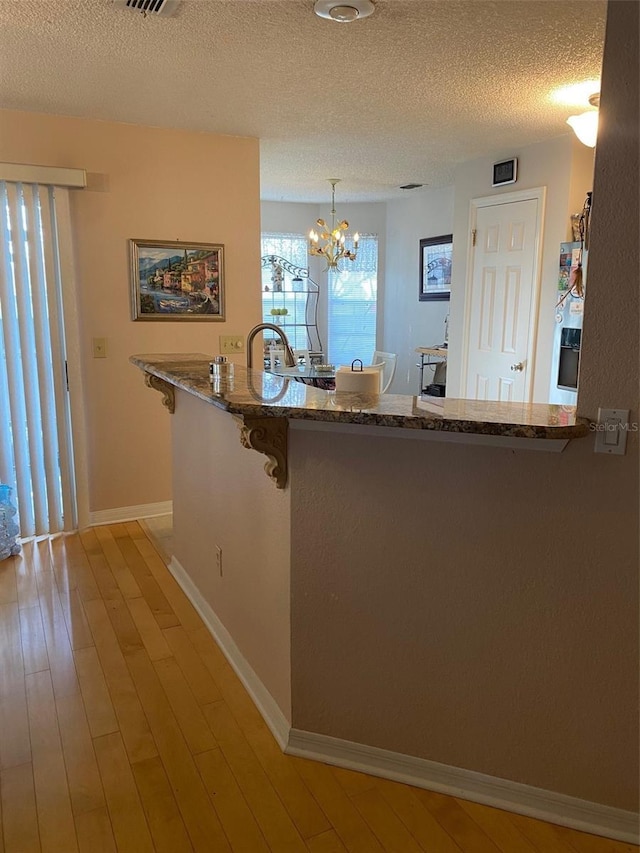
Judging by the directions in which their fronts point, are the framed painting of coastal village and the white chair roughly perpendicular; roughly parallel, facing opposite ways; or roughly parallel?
roughly perpendicular

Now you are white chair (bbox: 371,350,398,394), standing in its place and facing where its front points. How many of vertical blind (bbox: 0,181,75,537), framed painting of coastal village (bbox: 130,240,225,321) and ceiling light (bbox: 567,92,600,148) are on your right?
0

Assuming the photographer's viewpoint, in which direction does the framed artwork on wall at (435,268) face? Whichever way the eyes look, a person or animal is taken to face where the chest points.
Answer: facing the viewer and to the left of the viewer

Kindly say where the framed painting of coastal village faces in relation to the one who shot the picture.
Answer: facing the viewer

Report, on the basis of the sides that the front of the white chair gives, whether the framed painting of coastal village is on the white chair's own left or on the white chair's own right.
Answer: on the white chair's own left

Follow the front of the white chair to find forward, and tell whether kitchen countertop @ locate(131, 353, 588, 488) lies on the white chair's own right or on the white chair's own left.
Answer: on the white chair's own left

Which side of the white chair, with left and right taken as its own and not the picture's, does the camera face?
left

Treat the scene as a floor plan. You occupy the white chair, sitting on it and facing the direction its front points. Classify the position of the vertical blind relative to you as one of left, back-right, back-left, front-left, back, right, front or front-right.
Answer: front-left

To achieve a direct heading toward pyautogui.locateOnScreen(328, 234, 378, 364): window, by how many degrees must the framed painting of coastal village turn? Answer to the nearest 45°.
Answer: approximately 135° to its left

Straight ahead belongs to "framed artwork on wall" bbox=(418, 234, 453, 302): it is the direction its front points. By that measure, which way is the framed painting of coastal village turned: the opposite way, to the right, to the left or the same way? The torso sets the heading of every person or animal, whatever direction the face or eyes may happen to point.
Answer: to the left

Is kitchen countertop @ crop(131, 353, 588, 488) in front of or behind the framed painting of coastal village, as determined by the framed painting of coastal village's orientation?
in front

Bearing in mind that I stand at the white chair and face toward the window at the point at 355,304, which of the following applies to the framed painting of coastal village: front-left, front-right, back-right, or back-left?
back-left
